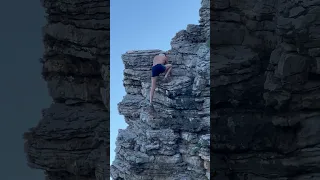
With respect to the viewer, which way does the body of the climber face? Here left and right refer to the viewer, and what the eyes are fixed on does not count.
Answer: facing away from the viewer and to the right of the viewer
